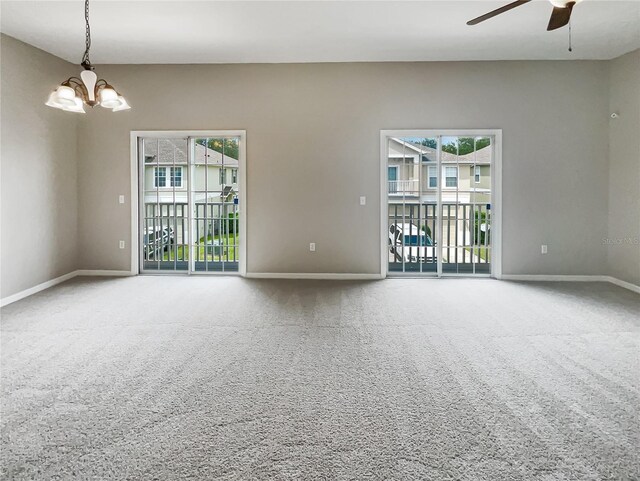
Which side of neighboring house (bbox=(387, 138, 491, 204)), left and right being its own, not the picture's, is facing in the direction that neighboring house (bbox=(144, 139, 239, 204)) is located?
right

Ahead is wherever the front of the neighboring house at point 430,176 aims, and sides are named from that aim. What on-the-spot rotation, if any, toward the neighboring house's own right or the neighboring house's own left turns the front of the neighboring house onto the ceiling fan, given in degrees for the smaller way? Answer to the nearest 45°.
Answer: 0° — it already faces it

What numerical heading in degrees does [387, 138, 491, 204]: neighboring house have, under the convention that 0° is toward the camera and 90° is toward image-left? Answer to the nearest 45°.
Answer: approximately 0°

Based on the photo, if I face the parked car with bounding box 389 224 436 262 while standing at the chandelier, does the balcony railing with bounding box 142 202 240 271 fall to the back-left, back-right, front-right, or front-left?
front-left

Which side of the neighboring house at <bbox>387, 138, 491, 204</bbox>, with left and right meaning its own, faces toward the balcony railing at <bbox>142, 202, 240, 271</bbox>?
front
